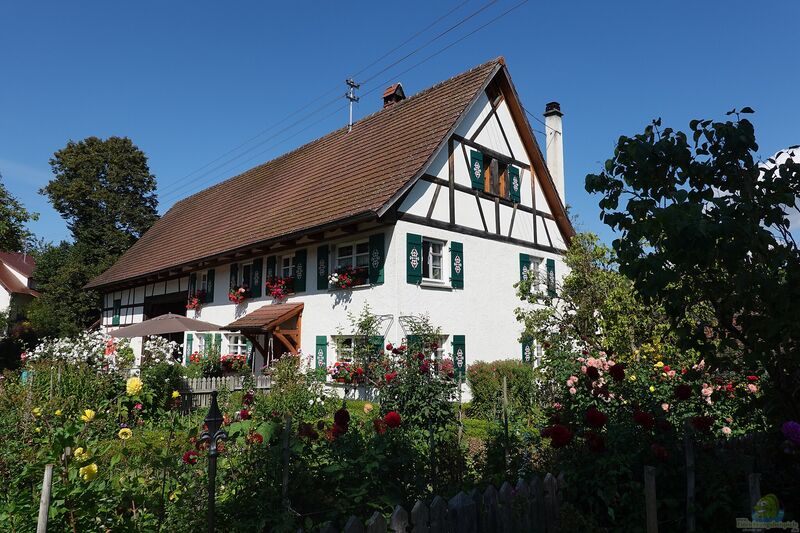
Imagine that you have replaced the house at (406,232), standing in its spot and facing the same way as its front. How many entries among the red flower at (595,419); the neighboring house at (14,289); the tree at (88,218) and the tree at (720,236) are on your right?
2

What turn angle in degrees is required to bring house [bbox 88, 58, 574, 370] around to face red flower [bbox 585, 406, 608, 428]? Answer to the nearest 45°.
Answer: approximately 45° to its left

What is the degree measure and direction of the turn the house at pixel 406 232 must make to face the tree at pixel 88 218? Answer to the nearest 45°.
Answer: approximately 90° to its right

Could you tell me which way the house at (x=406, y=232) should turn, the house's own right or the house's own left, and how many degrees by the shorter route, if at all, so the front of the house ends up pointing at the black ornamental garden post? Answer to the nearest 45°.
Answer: approximately 45° to the house's own left

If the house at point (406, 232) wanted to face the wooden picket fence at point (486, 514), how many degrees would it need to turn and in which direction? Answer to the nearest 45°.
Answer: approximately 45° to its left

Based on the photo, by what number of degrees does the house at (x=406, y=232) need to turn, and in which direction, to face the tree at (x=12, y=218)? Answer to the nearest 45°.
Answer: approximately 90° to its right

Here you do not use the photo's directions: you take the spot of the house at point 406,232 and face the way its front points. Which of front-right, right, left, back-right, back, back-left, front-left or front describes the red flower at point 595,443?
front-left

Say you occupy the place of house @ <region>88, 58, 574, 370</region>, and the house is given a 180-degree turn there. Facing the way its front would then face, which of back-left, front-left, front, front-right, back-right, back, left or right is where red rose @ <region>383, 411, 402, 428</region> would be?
back-right

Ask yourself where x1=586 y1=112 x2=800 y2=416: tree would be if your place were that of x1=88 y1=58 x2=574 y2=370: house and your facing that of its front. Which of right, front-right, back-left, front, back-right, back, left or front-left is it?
front-left

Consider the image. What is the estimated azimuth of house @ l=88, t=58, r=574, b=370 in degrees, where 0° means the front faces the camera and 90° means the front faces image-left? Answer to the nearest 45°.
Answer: approximately 45°
